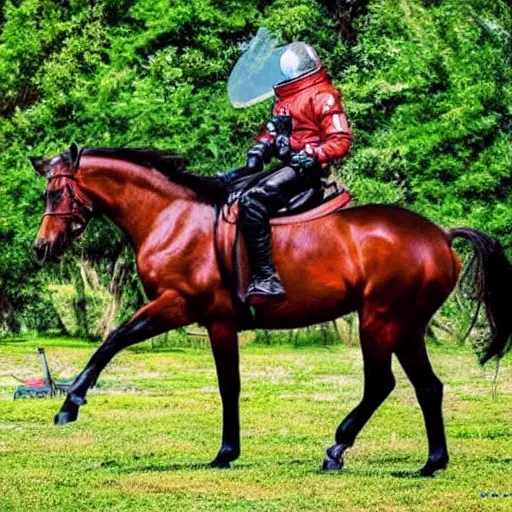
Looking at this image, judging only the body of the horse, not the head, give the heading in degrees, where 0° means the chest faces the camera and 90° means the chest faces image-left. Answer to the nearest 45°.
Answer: approximately 90°

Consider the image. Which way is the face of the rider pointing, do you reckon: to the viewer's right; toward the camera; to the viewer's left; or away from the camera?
to the viewer's left
